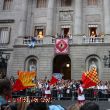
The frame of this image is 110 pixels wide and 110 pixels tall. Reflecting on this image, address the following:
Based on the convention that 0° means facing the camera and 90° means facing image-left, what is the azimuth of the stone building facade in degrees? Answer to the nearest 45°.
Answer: approximately 0°
